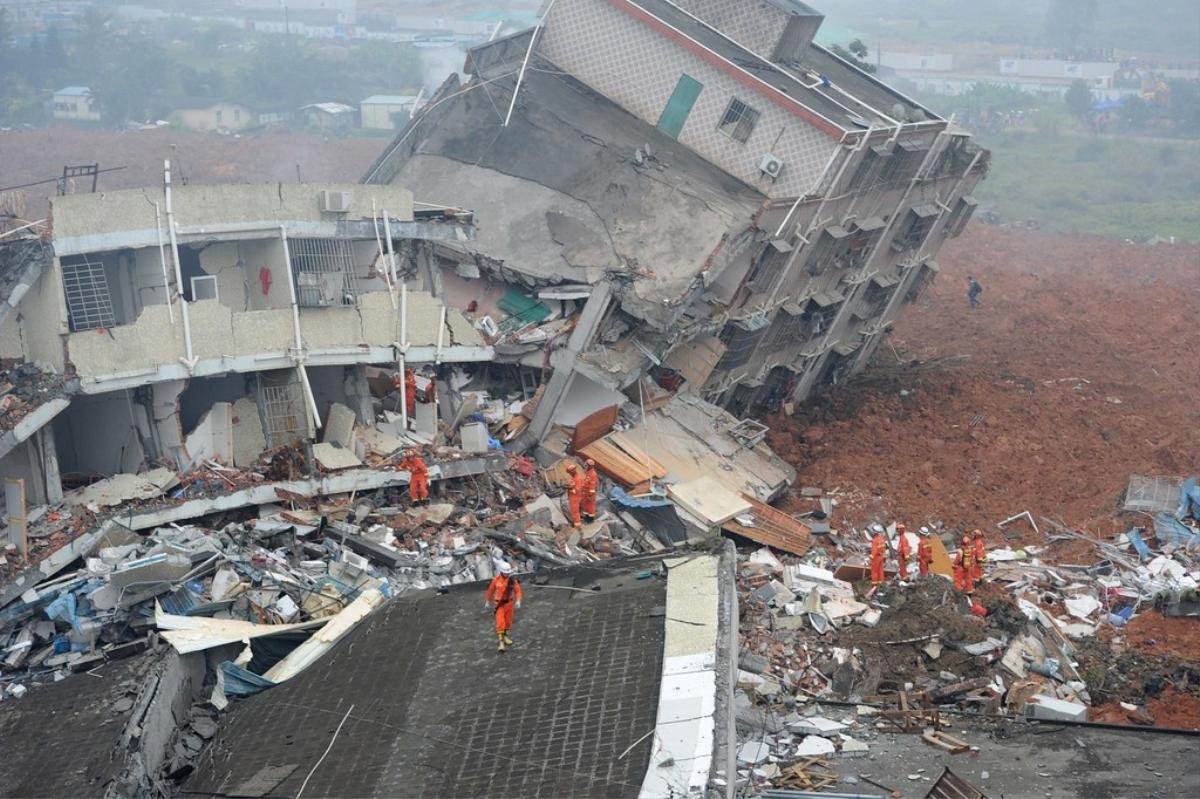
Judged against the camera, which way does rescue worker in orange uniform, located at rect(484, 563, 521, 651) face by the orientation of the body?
toward the camera

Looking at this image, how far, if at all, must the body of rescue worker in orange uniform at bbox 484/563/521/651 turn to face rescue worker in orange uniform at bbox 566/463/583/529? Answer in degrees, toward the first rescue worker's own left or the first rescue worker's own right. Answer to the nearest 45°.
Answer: approximately 180°

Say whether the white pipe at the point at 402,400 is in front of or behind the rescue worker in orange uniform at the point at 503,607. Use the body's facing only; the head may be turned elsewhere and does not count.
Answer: behind

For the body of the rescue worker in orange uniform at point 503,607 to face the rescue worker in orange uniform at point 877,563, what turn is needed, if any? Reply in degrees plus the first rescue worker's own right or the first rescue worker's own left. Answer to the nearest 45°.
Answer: approximately 135° to the first rescue worker's own left

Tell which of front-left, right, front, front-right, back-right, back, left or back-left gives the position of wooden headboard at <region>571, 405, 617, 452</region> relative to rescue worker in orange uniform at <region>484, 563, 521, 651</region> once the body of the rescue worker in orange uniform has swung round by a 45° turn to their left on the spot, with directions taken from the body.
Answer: back-left

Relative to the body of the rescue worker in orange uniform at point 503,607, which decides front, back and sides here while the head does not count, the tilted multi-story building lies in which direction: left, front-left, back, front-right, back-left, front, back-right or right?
back

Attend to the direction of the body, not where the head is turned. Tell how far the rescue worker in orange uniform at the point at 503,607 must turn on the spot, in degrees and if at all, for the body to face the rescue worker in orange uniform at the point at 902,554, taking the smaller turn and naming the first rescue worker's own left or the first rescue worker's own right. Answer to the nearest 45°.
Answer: approximately 135° to the first rescue worker's own left

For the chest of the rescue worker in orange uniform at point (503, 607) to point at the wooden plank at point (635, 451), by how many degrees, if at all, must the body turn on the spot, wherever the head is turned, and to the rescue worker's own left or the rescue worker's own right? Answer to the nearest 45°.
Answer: approximately 180°
